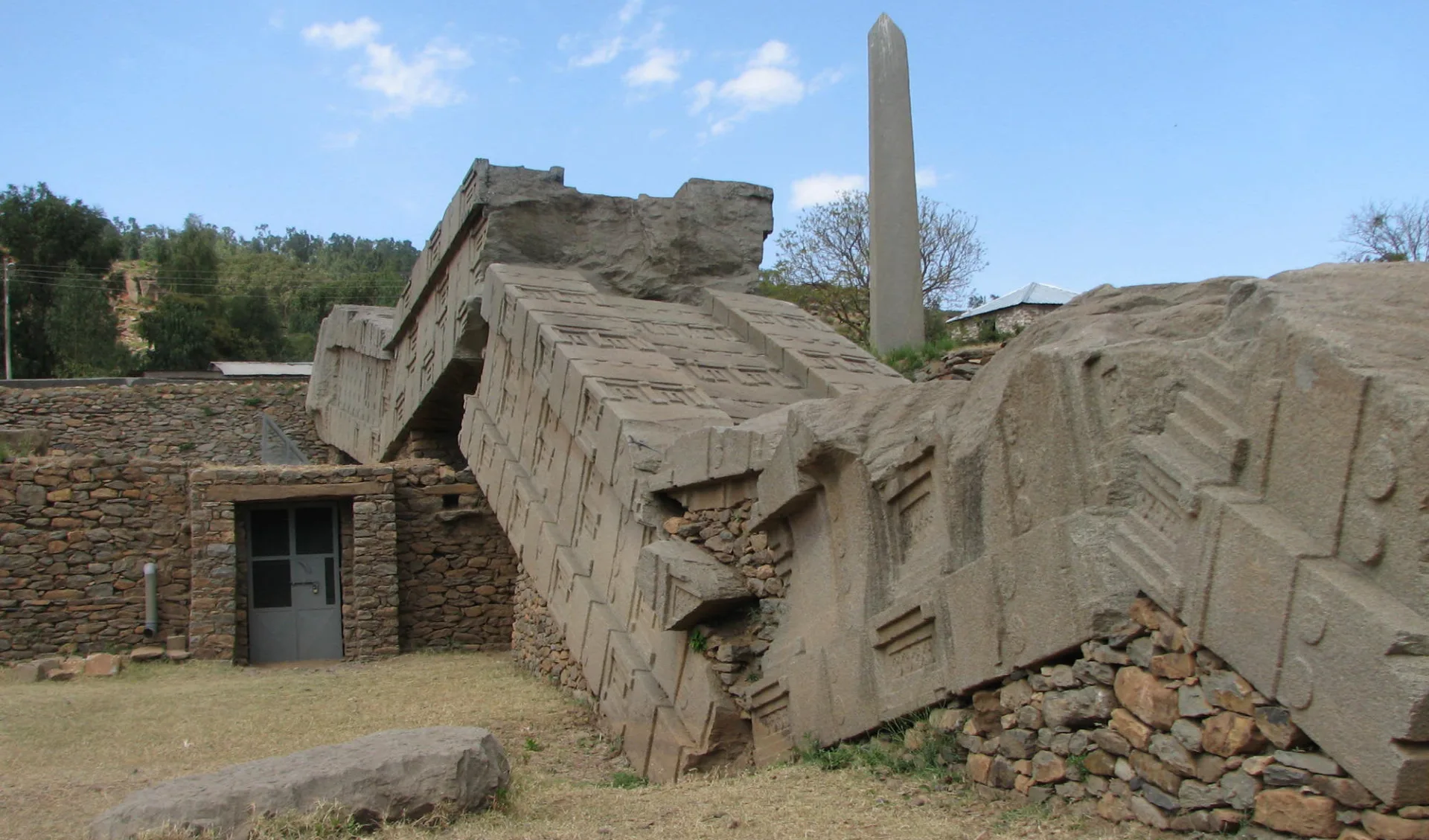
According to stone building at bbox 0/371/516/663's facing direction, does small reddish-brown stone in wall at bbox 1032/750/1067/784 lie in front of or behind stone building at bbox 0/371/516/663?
in front

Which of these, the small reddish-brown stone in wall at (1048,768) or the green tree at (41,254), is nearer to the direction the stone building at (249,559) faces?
the small reddish-brown stone in wall

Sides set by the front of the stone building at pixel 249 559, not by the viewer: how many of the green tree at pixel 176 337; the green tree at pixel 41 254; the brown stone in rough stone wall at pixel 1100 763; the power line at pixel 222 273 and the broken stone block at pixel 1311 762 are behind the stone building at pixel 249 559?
3

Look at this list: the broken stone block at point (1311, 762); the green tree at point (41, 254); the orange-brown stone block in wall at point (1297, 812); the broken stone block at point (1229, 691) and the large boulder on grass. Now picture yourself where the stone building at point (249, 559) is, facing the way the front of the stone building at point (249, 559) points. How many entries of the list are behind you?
1

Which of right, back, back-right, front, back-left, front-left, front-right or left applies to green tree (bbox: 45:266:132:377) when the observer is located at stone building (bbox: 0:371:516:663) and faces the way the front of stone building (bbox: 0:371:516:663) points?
back

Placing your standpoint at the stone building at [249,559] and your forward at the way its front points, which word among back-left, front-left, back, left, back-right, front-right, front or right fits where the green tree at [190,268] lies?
back

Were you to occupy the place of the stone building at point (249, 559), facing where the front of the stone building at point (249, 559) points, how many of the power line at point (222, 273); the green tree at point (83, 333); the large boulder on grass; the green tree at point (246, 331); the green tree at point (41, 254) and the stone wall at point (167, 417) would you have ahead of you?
1

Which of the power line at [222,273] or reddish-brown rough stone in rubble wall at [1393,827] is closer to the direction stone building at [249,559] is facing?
the reddish-brown rough stone in rubble wall

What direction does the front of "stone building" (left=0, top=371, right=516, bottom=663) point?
toward the camera

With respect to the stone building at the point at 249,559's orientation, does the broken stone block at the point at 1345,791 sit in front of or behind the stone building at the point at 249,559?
in front

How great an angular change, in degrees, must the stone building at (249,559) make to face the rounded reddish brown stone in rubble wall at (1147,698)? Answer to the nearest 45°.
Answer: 0° — it already faces it

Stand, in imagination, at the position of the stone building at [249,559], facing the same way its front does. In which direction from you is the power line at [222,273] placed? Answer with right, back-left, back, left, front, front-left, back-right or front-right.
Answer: back
